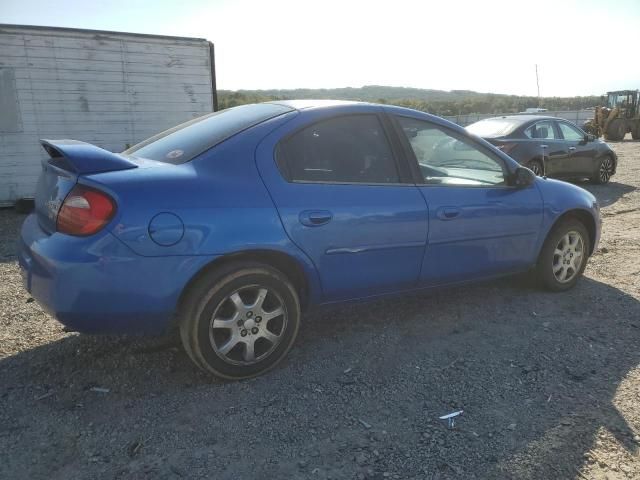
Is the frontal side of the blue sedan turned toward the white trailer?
no

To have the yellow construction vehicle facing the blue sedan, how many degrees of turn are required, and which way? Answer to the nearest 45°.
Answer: approximately 45° to its left

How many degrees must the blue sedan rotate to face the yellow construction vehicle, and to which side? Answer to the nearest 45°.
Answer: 0° — it already faces it

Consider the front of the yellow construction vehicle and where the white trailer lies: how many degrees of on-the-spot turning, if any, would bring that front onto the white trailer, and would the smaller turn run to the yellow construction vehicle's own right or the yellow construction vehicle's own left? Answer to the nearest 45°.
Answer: approximately 45° to the yellow construction vehicle's own left

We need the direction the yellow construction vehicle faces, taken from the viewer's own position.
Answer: facing the viewer and to the left of the viewer

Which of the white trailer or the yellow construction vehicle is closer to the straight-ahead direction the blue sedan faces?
the yellow construction vehicle

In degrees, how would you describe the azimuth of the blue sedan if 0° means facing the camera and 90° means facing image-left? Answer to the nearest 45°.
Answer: approximately 225°
